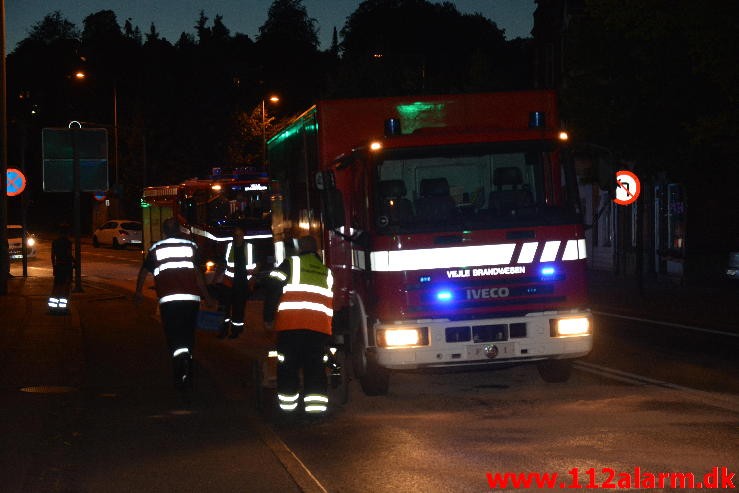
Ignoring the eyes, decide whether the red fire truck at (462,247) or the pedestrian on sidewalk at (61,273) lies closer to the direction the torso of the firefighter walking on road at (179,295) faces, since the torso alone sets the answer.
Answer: the pedestrian on sidewalk

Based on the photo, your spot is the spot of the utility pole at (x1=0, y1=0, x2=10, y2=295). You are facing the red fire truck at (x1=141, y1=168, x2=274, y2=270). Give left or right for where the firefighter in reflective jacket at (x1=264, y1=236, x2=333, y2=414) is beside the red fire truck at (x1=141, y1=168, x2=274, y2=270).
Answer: right

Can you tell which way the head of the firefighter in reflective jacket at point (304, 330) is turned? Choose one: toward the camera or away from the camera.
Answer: away from the camera

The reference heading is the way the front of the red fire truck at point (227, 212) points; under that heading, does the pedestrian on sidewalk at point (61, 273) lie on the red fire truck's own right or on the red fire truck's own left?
on the red fire truck's own right

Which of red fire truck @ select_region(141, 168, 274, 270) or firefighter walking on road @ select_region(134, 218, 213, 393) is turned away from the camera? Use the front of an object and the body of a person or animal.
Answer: the firefighter walking on road

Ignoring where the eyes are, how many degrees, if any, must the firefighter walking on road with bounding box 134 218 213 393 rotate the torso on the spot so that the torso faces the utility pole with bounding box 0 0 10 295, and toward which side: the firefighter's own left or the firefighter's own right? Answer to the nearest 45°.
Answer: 0° — they already face it

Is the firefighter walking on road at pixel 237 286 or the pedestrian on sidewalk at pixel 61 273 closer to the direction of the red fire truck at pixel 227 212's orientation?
the firefighter walking on road

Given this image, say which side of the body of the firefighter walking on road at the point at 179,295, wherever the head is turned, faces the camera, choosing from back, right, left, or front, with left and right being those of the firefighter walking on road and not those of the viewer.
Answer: back

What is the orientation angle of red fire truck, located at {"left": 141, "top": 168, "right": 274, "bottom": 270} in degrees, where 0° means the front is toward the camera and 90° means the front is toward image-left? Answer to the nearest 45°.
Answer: approximately 315°

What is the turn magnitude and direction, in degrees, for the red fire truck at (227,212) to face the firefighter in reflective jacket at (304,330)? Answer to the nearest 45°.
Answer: approximately 45° to its right

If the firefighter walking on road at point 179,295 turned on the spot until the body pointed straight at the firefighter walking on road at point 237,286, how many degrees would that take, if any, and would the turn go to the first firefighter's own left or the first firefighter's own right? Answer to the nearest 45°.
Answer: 0° — they already face them

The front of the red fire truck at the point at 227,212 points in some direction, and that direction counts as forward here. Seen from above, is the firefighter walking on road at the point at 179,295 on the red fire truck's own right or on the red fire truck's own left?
on the red fire truck's own right

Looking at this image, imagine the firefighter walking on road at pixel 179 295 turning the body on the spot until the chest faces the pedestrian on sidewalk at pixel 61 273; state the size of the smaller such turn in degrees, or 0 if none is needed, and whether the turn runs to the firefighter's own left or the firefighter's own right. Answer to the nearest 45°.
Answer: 0° — they already face them

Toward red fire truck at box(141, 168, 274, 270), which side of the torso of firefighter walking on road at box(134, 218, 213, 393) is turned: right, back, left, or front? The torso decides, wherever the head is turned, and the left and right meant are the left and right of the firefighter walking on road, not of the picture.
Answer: front

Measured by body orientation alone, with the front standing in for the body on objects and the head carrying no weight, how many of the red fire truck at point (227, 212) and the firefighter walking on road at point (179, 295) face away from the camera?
1
